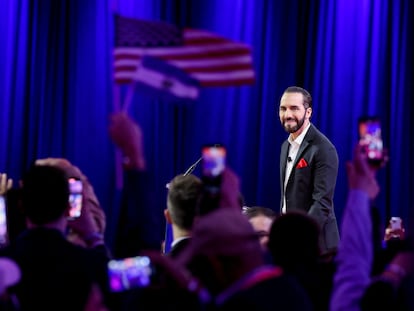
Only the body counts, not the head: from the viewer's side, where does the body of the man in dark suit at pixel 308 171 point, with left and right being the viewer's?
facing the viewer and to the left of the viewer
